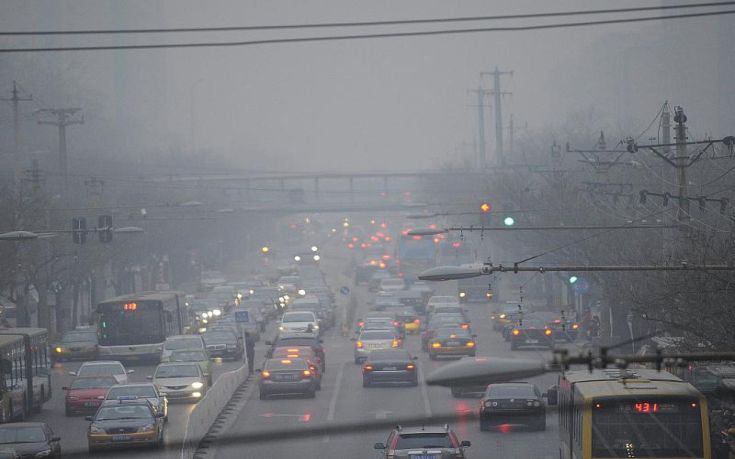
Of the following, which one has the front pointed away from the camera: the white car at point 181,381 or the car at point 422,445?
the car

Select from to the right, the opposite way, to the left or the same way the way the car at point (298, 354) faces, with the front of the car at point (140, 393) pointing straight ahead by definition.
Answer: the opposite way

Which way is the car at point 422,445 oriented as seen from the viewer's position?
away from the camera

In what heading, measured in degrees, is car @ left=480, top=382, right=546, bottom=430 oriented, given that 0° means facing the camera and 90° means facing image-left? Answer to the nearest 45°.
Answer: approximately 180°

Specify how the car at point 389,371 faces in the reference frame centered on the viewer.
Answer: facing away from the viewer

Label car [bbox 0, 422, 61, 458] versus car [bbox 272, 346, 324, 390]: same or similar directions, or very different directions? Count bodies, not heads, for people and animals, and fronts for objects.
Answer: very different directions

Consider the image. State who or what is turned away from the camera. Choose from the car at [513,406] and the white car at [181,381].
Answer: the car

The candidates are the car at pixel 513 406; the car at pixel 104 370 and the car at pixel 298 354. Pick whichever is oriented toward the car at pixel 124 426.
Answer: the car at pixel 104 370

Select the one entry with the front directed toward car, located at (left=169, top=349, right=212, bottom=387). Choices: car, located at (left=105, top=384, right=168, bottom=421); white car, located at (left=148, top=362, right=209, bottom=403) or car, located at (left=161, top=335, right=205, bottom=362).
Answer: car, located at (left=161, top=335, right=205, bottom=362)

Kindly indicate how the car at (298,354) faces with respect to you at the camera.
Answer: facing away from the viewer
